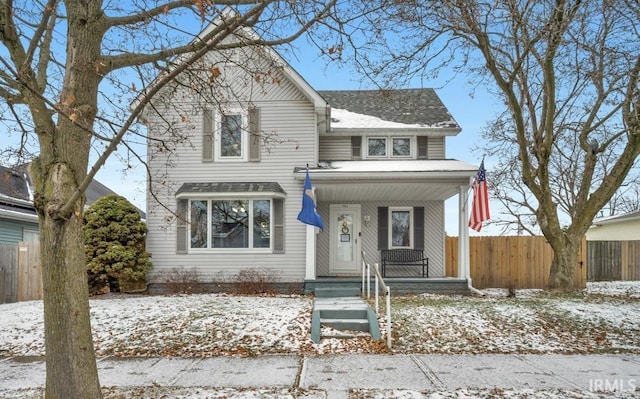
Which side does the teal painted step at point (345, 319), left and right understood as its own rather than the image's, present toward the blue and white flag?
back

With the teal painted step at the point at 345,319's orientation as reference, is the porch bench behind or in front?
behind

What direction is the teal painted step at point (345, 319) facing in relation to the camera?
toward the camera

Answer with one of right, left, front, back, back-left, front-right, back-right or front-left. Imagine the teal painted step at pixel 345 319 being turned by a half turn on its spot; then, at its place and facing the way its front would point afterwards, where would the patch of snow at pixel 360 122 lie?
front

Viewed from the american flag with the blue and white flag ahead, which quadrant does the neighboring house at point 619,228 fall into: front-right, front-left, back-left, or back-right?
back-right

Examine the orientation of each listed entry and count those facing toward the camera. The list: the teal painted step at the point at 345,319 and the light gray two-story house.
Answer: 2

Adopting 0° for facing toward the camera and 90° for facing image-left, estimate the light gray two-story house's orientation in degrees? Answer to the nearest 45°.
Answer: approximately 0°

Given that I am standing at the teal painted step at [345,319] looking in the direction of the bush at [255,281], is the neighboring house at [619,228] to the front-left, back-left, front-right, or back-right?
front-right
